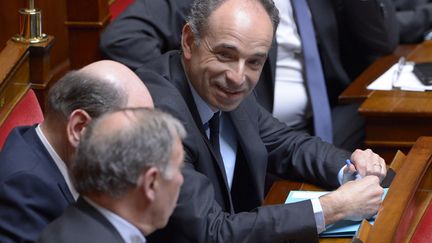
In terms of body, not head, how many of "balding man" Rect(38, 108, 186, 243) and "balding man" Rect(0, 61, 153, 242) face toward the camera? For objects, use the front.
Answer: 0

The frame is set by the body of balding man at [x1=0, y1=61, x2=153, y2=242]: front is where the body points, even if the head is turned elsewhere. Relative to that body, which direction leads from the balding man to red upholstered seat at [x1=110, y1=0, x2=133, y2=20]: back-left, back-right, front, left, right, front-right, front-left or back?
left

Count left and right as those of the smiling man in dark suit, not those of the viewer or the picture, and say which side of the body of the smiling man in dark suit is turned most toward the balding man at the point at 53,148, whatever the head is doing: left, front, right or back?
right

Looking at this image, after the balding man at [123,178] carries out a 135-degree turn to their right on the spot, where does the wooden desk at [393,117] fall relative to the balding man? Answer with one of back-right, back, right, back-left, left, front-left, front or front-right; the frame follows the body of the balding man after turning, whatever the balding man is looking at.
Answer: back-left

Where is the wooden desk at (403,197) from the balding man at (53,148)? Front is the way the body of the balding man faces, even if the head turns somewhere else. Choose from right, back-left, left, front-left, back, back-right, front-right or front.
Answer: front

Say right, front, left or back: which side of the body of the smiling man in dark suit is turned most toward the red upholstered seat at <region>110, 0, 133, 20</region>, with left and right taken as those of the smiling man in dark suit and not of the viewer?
back

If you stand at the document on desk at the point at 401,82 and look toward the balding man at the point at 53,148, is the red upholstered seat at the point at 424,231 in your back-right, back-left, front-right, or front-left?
front-left

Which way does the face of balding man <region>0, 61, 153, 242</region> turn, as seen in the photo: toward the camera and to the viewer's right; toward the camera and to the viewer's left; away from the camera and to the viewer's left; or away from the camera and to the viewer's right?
away from the camera and to the viewer's right

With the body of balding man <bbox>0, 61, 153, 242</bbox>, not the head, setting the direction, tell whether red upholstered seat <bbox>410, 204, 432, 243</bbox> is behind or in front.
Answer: in front

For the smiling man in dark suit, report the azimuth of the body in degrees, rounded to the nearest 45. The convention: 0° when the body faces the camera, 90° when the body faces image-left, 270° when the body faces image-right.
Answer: approximately 315°
